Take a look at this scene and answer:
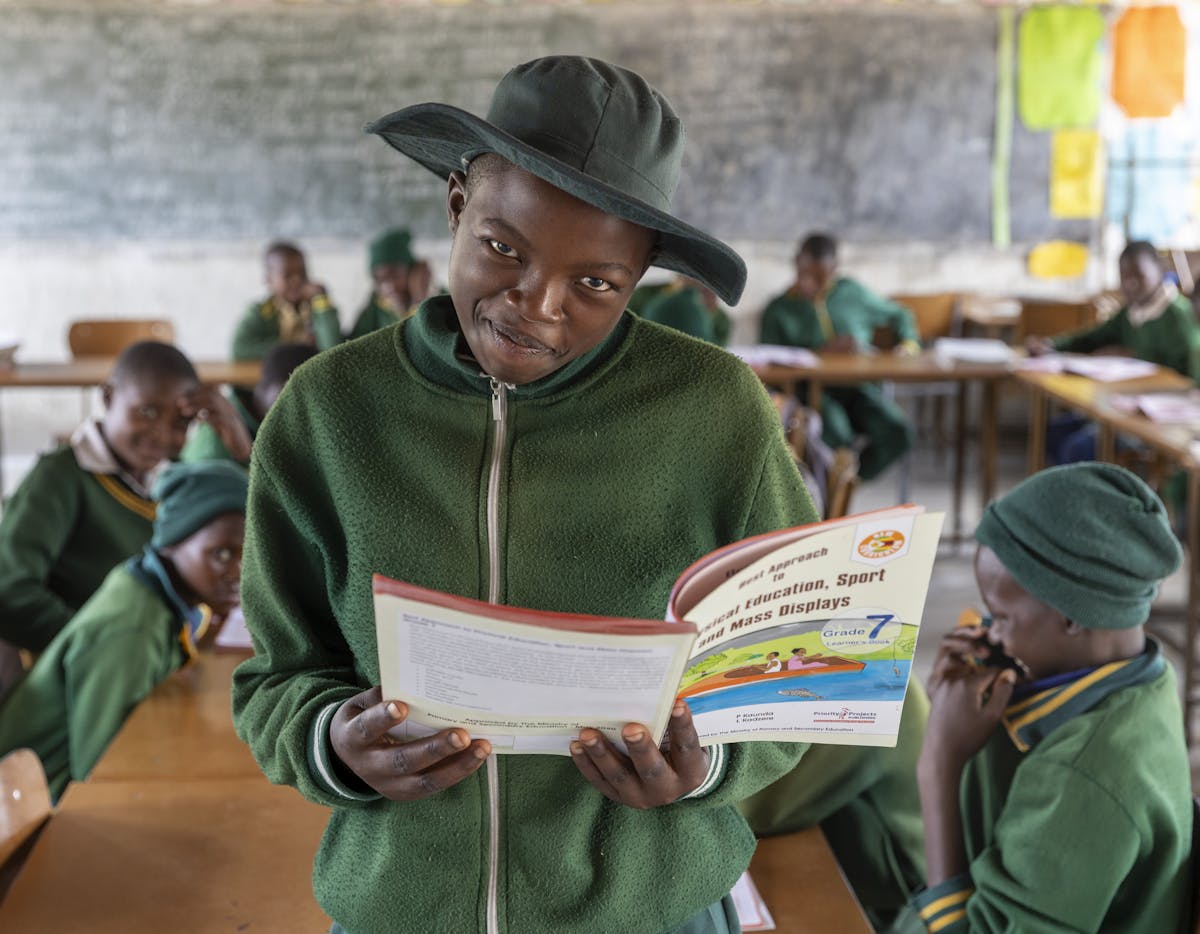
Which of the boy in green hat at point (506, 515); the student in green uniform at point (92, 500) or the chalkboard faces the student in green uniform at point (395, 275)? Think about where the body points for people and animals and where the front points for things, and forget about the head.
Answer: the chalkboard

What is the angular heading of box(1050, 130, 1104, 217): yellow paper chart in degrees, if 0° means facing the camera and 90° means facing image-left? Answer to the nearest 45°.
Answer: approximately 0°

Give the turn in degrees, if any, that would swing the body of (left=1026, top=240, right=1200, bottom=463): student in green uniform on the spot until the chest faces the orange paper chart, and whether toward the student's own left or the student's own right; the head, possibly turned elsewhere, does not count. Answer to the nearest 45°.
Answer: approximately 135° to the student's own right

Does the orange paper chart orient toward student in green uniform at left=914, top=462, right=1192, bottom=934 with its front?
yes

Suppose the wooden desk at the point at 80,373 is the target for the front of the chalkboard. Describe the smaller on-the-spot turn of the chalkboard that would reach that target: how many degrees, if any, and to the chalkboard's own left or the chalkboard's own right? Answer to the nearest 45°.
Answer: approximately 45° to the chalkboard's own right

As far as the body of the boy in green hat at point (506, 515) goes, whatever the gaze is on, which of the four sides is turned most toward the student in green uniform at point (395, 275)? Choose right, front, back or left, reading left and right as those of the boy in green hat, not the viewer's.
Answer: back

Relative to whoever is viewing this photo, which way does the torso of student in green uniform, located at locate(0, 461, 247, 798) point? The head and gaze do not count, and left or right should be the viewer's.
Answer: facing to the right of the viewer

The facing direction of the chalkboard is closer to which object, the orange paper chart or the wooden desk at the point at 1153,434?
the wooden desk

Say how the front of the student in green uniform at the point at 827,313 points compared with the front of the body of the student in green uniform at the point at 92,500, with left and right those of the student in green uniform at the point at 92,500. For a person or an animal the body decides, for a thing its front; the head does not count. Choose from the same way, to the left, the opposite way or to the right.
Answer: to the right

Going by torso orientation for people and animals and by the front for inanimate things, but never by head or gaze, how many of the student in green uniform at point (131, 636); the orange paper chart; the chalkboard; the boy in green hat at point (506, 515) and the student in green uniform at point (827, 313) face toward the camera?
4
